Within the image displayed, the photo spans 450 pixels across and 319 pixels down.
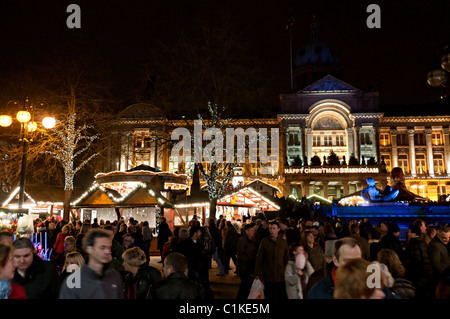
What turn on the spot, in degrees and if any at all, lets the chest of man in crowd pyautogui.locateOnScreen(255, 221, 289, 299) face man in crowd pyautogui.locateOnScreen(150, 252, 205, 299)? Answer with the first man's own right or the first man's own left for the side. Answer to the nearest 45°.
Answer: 0° — they already face them

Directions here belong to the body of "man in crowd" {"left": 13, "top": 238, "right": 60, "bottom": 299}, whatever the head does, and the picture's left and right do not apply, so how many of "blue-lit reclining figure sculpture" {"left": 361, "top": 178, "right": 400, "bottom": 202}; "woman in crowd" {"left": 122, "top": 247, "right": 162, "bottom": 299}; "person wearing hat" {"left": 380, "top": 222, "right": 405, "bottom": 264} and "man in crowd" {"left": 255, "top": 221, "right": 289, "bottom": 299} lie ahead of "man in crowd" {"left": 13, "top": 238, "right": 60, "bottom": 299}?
0

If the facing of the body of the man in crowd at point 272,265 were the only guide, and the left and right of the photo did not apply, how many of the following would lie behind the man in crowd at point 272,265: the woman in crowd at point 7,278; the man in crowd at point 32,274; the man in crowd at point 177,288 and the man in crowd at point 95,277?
0

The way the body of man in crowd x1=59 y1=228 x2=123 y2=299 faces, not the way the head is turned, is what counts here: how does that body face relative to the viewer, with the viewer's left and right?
facing the viewer and to the right of the viewer

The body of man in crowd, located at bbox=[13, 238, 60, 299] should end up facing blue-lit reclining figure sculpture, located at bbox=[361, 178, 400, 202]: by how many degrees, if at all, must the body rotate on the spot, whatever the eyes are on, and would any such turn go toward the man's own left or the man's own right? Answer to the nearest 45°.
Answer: approximately 180°

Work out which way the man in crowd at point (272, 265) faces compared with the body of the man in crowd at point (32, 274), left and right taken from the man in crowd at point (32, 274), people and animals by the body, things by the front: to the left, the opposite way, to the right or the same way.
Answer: the same way

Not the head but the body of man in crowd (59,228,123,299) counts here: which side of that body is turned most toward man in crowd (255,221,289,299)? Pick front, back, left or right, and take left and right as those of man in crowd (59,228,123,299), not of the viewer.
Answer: left

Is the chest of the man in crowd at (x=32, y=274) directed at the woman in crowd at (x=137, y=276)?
no

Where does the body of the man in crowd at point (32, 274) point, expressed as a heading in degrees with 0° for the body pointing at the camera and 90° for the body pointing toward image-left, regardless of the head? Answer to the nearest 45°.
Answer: approximately 45°

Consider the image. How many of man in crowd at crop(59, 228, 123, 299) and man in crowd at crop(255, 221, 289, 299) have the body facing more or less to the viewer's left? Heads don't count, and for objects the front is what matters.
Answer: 0

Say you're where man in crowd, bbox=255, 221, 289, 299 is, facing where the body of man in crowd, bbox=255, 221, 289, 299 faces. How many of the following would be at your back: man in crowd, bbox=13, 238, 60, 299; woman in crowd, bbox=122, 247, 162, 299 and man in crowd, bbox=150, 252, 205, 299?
0

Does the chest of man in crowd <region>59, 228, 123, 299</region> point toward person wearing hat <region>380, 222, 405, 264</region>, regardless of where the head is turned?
no

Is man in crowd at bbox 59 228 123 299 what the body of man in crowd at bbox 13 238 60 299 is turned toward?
no

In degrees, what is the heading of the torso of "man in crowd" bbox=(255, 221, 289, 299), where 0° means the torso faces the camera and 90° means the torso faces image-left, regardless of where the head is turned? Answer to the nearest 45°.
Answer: approximately 0°
